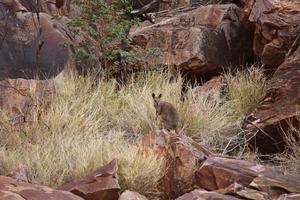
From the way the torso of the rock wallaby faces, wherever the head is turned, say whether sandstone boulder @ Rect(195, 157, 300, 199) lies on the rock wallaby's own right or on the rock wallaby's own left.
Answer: on the rock wallaby's own left

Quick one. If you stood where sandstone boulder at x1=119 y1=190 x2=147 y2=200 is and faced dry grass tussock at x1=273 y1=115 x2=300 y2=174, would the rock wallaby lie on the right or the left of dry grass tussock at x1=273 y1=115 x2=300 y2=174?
left

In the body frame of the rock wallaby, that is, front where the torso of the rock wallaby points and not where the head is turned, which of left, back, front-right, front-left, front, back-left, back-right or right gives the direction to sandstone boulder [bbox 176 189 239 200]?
left

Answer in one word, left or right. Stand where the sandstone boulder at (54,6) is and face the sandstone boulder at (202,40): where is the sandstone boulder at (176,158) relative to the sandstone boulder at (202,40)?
right
